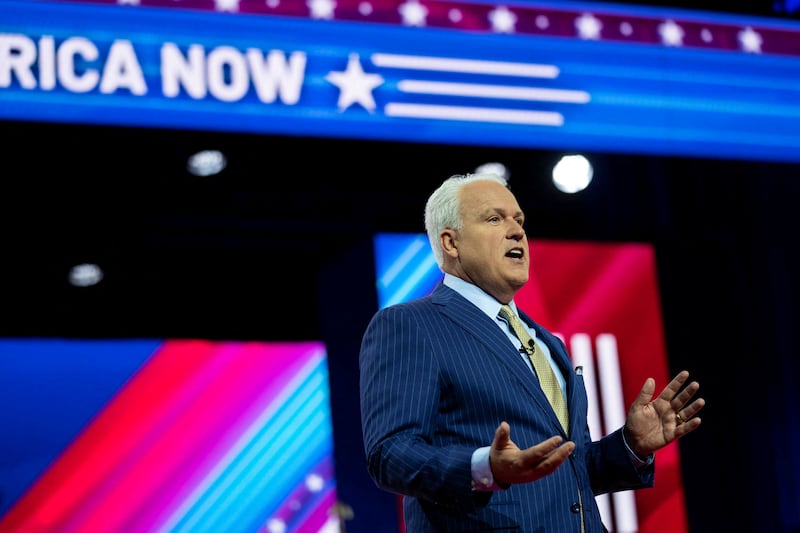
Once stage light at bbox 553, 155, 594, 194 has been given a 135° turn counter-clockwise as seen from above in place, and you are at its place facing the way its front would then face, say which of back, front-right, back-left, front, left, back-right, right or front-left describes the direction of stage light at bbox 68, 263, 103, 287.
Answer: back-left

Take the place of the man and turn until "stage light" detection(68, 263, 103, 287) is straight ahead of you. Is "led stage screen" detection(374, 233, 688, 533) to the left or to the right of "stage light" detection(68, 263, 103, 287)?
right

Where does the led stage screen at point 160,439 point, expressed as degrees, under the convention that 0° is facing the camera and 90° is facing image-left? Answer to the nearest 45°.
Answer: approximately 0°

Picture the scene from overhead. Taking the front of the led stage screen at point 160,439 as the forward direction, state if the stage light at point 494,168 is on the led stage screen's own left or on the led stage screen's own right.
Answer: on the led stage screen's own left

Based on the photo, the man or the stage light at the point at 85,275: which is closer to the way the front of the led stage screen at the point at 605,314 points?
the man

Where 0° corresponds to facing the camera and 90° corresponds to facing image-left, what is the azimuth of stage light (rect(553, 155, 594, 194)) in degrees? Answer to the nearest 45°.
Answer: approximately 0°

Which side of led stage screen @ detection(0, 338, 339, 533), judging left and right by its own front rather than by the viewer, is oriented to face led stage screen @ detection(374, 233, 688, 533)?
left

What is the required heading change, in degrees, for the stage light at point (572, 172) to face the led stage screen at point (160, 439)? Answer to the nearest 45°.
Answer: approximately 90° to its right
